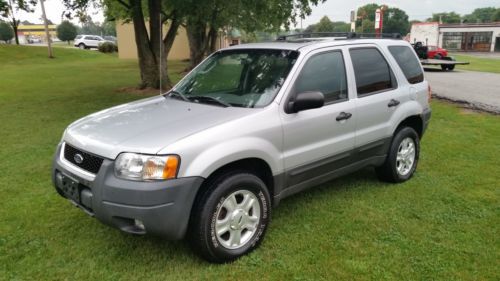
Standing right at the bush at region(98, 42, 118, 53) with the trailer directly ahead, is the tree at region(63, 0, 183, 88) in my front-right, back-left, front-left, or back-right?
front-right

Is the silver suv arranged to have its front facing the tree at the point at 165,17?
no

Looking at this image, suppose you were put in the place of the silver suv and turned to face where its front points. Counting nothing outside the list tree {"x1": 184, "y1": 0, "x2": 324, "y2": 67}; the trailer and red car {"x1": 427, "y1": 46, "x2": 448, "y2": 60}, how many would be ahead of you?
0

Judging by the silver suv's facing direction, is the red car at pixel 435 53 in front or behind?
behind

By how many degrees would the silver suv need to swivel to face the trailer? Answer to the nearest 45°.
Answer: approximately 180°

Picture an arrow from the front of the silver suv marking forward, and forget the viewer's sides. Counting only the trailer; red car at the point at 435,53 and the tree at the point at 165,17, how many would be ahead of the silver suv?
0

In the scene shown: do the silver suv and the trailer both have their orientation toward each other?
no

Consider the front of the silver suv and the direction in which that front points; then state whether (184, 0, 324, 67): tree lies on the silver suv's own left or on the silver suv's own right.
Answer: on the silver suv's own right

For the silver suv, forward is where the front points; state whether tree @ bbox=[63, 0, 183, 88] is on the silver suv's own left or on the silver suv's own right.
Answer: on the silver suv's own right

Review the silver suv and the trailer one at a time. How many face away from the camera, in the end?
0

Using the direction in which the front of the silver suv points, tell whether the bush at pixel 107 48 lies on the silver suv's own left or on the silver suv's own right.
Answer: on the silver suv's own right

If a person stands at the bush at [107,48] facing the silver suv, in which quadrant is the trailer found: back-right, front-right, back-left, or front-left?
front-left
